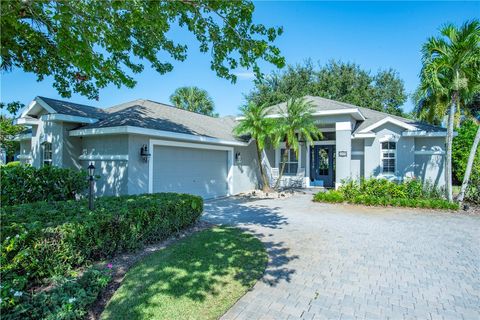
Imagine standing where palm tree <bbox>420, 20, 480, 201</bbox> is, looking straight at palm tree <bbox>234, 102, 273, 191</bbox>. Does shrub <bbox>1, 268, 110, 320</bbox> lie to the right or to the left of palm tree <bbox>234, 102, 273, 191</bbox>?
left

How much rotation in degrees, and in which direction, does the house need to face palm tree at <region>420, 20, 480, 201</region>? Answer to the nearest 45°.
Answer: approximately 90° to its left

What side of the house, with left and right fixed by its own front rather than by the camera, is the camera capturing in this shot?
front

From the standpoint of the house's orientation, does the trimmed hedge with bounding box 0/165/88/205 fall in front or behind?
in front

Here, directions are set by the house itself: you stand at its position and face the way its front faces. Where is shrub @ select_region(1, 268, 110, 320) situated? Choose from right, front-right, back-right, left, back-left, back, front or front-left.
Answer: front

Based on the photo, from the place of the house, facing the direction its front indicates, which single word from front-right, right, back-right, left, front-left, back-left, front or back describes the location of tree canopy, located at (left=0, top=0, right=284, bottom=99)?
front

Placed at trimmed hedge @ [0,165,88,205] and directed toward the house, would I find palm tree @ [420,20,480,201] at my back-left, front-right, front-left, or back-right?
front-right

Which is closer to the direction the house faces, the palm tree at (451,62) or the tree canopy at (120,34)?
the tree canopy

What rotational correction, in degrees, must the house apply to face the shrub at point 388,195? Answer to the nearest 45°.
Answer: approximately 90° to its left

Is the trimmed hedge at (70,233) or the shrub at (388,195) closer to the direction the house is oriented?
the trimmed hedge

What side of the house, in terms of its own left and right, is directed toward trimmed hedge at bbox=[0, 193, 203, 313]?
front
